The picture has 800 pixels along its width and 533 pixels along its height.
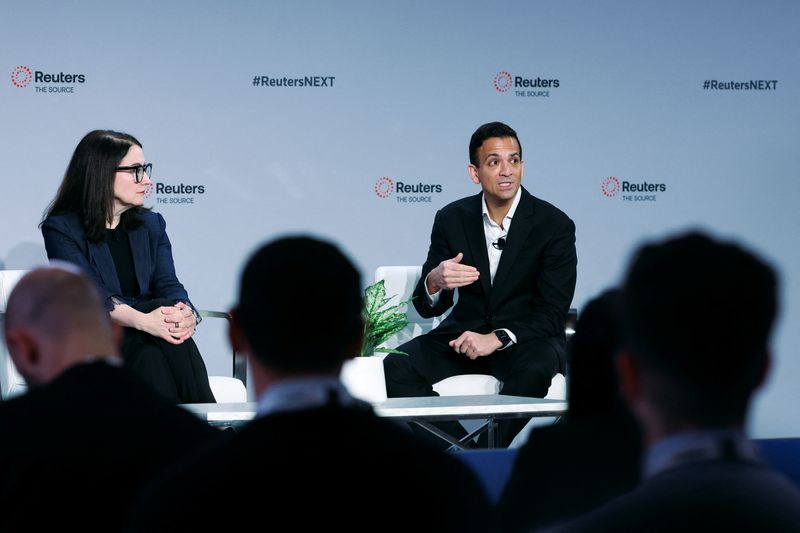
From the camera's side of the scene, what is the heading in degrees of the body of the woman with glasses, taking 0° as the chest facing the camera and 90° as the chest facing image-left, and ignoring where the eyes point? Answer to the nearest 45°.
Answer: approximately 315°

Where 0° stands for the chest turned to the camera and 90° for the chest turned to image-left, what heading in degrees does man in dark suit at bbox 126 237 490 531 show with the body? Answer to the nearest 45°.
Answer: approximately 180°

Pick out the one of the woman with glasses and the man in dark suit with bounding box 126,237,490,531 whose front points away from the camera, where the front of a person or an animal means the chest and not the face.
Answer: the man in dark suit

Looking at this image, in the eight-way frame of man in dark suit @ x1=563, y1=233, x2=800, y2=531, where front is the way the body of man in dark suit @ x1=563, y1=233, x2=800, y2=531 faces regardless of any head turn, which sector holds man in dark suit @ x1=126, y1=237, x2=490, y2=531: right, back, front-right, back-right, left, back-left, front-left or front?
left

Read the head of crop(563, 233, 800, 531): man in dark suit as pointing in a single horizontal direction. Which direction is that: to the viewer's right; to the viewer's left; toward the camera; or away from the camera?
away from the camera

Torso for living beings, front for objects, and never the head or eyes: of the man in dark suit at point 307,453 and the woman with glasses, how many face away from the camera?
1

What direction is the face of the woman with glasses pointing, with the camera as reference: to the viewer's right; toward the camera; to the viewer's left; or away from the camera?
to the viewer's right

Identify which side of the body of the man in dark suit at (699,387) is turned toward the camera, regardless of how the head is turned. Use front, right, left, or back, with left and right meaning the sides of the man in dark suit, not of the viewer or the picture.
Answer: back

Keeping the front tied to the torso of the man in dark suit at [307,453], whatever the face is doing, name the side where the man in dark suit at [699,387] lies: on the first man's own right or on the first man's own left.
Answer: on the first man's own right
